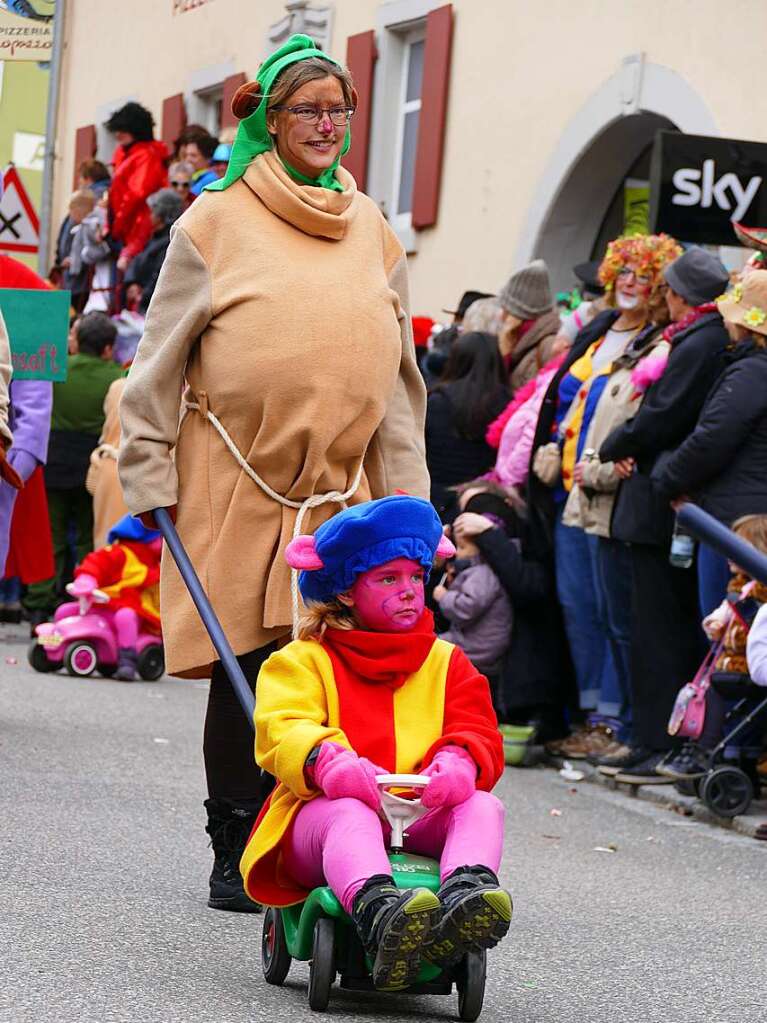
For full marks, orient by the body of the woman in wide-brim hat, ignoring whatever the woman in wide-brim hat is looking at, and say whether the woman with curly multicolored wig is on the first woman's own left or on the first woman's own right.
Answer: on the first woman's own right

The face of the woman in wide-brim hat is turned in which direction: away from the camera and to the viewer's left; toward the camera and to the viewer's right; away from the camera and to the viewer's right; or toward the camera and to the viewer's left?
away from the camera and to the viewer's left

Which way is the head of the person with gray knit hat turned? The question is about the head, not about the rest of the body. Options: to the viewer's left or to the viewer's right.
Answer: to the viewer's left

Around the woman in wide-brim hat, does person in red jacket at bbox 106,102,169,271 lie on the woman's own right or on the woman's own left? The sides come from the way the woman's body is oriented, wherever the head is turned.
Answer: on the woman's own right

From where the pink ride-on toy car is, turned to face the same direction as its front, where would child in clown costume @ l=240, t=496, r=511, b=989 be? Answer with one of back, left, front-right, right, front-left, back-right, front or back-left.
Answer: front-left

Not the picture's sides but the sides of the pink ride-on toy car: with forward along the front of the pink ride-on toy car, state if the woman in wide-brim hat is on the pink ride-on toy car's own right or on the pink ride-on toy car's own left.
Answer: on the pink ride-on toy car's own left

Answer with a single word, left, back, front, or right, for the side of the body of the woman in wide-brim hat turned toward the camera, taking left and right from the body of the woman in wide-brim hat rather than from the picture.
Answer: left

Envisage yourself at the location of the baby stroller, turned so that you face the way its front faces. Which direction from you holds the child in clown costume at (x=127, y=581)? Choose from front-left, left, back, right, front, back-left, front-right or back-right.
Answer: front-right

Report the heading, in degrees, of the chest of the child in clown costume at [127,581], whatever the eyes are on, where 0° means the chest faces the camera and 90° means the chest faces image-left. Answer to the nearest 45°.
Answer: approximately 45°

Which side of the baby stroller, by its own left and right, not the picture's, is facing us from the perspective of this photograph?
left

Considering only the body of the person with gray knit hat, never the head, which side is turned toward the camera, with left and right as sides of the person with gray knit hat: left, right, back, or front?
left
